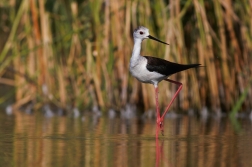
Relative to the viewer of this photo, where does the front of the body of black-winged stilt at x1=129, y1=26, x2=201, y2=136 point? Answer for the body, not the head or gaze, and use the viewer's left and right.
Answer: facing to the left of the viewer
